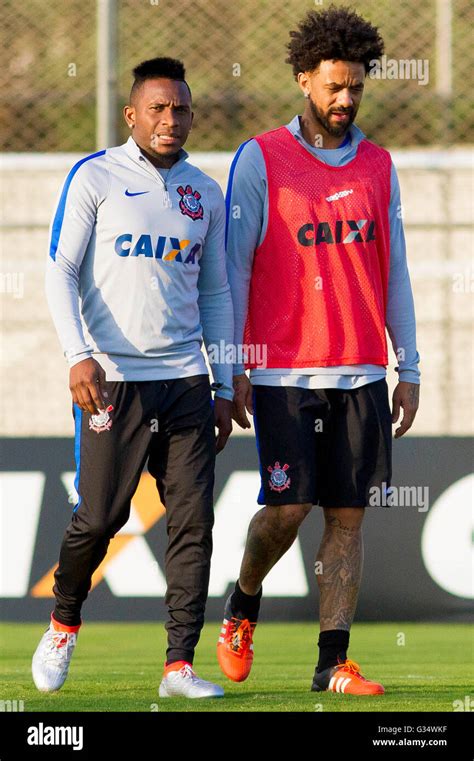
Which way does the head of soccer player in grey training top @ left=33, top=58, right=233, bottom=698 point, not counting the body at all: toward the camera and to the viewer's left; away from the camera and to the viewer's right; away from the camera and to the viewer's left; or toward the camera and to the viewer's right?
toward the camera and to the viewer's right

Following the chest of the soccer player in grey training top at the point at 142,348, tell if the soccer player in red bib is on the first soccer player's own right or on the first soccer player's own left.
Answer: on the first soccer player's own left

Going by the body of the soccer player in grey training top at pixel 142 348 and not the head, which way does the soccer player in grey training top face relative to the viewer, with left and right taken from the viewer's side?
facing the viewer and to the right of the viewer

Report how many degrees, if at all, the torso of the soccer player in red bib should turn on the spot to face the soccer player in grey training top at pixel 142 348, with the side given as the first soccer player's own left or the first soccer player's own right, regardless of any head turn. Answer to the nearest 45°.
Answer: approximately 90° to the first soccer player's own right

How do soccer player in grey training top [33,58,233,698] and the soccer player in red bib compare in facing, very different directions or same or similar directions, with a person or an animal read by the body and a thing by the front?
same or similar directions

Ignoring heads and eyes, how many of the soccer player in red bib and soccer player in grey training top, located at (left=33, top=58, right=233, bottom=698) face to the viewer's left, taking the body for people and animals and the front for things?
0

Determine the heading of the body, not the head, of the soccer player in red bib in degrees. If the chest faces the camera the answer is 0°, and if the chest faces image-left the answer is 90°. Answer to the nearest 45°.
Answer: approximately 315°
